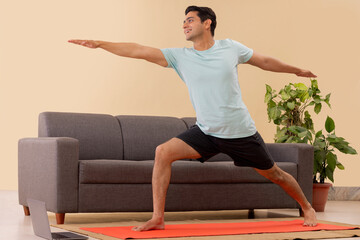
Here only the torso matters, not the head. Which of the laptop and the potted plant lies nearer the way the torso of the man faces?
the laptop

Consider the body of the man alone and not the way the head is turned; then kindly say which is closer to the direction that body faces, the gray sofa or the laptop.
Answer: the laptop

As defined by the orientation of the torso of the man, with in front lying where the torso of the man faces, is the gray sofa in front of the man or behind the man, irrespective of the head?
behind

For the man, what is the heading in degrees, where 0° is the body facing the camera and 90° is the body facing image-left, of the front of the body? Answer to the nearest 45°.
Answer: approximately 0°

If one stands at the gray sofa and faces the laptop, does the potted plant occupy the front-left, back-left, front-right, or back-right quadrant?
back-left

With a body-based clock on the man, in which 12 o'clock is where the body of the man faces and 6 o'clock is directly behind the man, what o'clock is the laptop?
The laptop is roughly at 2 o'clock from the man.
